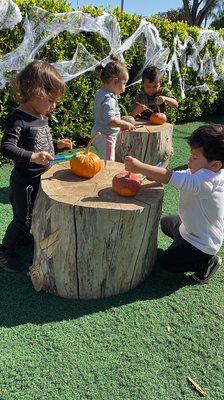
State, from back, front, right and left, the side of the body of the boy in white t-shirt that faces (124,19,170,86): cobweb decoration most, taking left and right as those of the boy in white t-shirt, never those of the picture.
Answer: right

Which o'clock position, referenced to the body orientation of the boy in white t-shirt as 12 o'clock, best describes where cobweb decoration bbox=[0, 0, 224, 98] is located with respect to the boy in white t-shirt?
The cobweb decoration is roughly at 2 o'clock from the boy in white t-shirt.

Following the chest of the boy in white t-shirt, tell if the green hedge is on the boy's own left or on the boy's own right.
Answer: on the boy's own right

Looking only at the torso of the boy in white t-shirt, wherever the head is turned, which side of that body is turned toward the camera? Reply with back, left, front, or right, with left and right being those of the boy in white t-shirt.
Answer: left

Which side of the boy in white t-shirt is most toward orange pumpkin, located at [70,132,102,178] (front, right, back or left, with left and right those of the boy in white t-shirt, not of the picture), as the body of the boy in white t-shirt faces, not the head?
front

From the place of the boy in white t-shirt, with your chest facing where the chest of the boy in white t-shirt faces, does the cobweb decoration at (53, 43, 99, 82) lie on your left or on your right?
on your right
